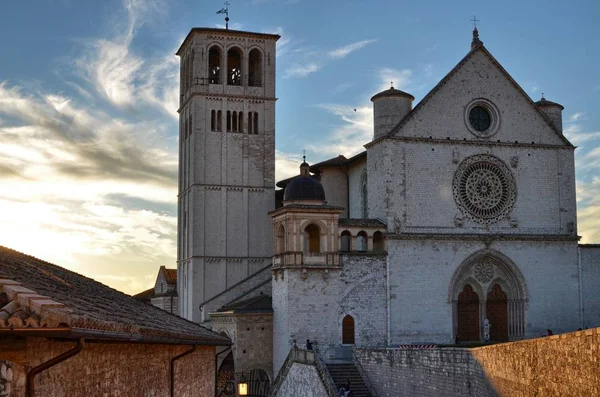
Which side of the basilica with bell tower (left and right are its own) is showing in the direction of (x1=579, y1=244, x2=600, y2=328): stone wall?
left

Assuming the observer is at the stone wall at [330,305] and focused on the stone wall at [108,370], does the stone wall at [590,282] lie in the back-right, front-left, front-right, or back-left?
back-left

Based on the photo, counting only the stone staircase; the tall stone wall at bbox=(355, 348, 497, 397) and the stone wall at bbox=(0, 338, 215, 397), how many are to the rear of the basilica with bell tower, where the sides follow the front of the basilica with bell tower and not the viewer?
0

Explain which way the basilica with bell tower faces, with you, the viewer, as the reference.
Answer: facing the viewer

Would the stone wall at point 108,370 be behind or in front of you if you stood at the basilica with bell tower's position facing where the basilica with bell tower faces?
in front

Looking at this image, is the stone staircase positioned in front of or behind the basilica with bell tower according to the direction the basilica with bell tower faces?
in front

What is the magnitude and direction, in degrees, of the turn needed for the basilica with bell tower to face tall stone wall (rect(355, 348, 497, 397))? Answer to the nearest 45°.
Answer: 0° — it already faces it

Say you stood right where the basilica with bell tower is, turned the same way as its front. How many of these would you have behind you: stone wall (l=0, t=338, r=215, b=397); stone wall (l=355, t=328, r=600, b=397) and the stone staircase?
0

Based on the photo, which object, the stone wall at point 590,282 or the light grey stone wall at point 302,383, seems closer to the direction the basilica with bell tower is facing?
the light grey stone wall
